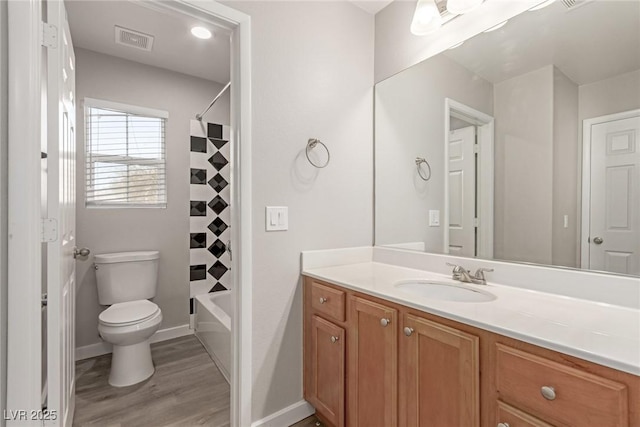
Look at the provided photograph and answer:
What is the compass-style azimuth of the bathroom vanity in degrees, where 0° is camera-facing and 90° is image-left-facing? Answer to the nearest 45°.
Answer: approximately 45°
